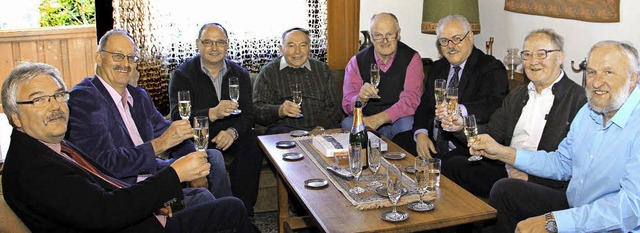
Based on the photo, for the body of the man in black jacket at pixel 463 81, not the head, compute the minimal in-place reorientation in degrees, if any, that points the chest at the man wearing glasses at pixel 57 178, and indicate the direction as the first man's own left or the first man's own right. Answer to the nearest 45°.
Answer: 0° — they already face them

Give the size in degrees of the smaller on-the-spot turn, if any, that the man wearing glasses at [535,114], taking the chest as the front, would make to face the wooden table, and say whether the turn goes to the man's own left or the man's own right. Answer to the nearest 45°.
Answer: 0° — they already face it

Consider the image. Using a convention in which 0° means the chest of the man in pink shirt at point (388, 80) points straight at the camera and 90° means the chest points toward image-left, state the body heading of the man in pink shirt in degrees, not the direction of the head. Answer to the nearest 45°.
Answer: approximately 0°

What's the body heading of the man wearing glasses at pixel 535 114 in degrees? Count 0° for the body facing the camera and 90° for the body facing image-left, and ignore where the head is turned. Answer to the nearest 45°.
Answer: approximately 45°

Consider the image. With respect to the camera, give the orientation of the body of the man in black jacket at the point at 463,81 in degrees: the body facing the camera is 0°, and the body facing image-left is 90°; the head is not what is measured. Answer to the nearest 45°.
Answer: approximately 45°
